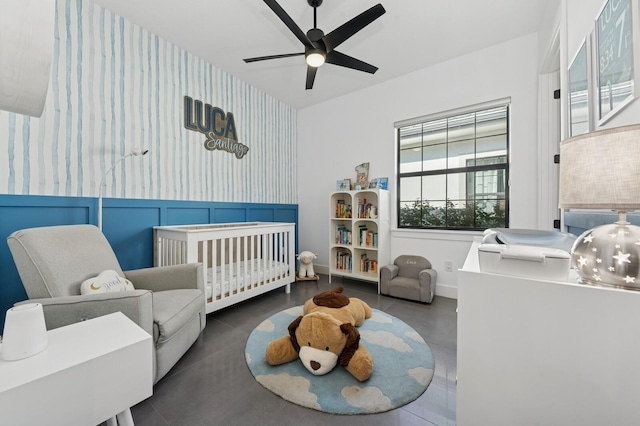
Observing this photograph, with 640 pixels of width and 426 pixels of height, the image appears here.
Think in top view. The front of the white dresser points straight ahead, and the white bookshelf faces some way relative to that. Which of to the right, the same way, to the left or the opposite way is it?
to the left

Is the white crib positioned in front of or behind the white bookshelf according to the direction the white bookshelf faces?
in front

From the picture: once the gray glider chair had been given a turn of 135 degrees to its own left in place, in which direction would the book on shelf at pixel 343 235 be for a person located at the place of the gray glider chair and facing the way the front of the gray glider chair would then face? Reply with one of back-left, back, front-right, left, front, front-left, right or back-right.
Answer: right

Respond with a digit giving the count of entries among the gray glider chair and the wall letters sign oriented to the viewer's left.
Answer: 0

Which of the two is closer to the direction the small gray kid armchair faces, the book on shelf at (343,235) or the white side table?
the white side table

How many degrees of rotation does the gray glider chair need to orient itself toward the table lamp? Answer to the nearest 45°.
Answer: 0° — it already faces it

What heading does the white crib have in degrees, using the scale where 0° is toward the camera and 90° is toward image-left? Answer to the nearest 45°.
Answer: approximately 315°

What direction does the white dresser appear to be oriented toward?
to the viewer's left

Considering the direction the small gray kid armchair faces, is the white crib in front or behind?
in front

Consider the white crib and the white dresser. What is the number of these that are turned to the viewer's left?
1

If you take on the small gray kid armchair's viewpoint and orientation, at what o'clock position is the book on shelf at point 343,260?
The book on shelf is roughly at 2 o'clock from the small gray kid armchair.

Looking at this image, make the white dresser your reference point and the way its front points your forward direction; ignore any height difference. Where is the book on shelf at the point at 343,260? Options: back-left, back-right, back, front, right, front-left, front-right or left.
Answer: front-right
